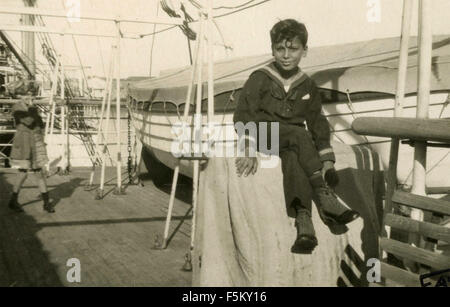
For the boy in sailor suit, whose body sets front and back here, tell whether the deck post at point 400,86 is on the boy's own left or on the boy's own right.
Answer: on the boy's own left

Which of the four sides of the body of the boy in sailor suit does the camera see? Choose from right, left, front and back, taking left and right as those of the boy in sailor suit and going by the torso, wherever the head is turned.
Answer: front

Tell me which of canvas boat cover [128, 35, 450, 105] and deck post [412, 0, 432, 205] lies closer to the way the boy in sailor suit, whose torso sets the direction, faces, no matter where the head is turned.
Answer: the deck post

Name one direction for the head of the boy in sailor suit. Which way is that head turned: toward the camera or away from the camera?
toward the camera

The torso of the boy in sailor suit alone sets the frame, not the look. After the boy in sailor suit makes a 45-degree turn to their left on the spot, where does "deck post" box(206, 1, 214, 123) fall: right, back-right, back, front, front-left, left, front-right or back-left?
back

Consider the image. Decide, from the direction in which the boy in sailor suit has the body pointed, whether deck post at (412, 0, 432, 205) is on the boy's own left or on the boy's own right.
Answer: on the boy's own left

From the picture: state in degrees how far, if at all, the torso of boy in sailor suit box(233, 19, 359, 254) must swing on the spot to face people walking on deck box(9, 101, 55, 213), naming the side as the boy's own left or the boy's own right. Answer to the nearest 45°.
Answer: approximately 135° to the boy's own right

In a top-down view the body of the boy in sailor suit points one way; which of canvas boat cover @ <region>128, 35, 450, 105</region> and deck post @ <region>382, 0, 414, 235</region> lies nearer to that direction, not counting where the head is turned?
the deck post
